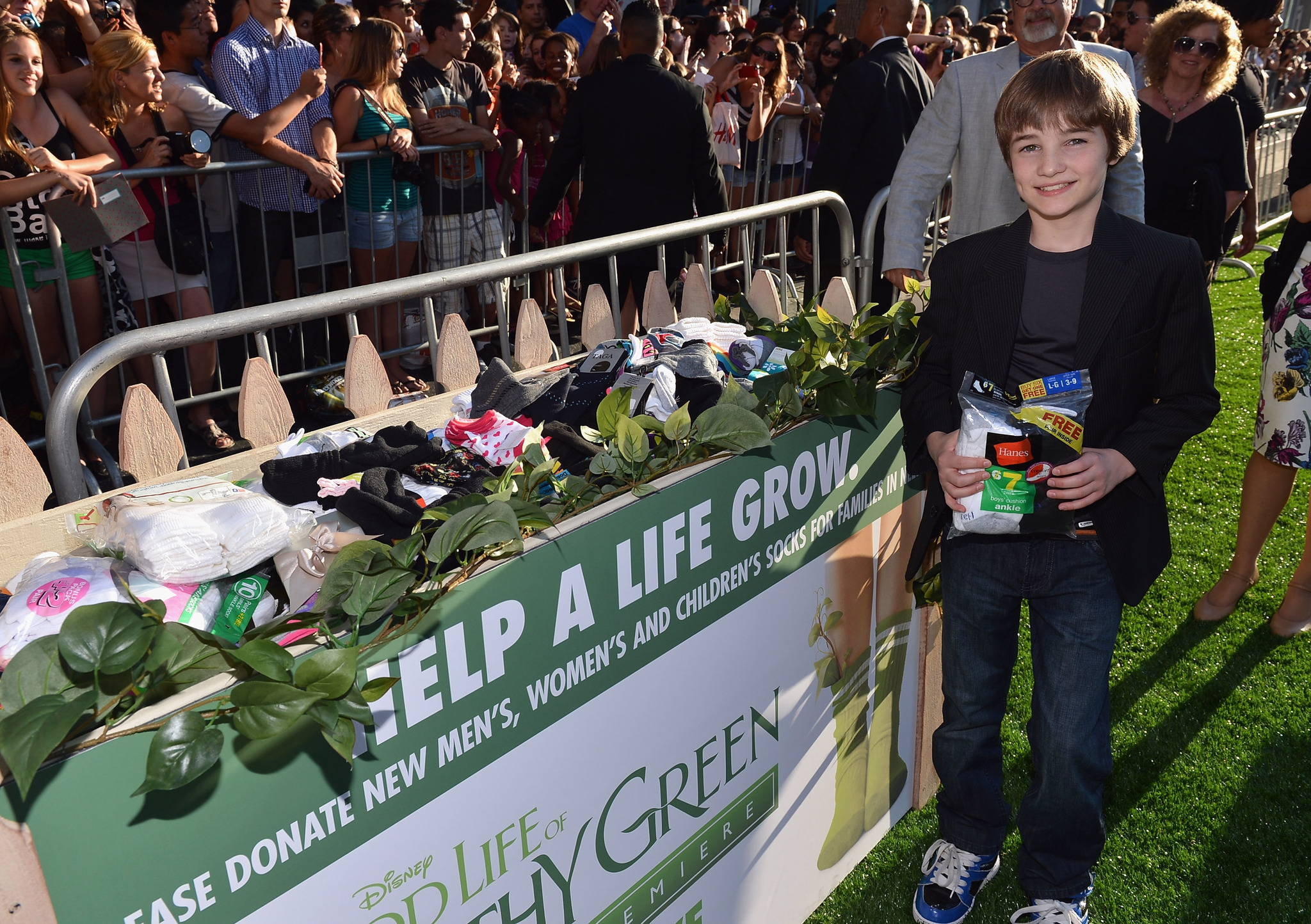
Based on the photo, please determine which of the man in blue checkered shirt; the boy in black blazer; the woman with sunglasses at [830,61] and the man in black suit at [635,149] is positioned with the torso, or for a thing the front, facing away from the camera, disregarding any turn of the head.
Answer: the man in black suit

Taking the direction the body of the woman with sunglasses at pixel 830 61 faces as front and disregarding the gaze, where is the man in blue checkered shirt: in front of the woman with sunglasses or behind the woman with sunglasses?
in front

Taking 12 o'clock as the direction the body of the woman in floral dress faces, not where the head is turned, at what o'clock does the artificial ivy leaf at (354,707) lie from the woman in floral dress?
The artificial ivy leaf is roughly at 11 o'clock from the woman in floral dress.

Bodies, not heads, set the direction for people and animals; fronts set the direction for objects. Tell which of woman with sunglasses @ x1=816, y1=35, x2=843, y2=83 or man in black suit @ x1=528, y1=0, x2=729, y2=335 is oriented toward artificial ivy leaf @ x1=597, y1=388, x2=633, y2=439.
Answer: the woman with sunglasses

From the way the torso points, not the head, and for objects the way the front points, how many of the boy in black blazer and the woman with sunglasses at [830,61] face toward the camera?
2

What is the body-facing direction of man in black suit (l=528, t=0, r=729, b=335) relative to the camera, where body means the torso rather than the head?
away from the camera

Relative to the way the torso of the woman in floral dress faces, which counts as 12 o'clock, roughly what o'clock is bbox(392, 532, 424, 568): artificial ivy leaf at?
The artificial ivy leaf is roughly at 11 o'clock from the woman in floral dress.

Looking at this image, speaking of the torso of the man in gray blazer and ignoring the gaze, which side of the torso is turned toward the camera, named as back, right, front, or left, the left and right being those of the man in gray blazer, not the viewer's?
front

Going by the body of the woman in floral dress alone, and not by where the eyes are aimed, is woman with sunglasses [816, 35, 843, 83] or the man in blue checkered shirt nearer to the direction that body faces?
the man in blue checkered shirt

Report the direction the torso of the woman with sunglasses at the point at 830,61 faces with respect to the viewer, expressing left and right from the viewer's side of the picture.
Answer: facing the viewer

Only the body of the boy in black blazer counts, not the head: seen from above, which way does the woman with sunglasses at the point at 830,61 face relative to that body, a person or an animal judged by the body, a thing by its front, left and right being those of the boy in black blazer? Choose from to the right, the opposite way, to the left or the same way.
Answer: the same way

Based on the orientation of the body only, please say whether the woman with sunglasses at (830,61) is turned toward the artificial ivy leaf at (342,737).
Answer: yes

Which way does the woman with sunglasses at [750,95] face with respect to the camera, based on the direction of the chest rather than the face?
toward the camera

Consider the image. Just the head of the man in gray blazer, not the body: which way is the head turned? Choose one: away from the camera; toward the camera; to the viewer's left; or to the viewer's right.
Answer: toward the camera

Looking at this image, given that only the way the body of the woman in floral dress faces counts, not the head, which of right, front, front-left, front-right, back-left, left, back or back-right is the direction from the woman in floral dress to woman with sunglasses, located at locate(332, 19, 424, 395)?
front-right
